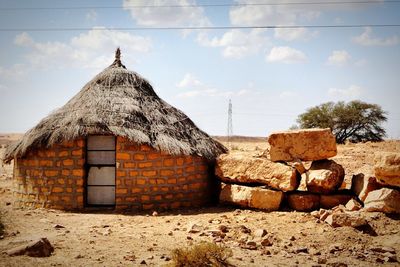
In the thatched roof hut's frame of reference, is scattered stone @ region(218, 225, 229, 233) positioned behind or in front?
in front

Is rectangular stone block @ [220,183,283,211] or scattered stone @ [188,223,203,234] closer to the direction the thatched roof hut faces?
the scattered stone

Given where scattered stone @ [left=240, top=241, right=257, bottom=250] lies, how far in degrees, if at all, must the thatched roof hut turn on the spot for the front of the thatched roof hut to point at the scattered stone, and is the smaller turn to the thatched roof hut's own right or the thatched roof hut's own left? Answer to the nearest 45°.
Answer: approximately 45° to the thatched roof hut's own left

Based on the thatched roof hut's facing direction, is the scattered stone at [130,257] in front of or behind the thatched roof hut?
in front

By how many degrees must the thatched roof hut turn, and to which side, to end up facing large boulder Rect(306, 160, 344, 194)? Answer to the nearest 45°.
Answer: approximately 45° to its left

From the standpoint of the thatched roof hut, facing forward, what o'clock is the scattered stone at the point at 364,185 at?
The scattered stone is roughly at 10 o'clock from the thatched roof hut.

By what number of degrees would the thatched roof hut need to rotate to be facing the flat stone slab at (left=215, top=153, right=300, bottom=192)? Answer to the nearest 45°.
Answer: approximately 90° to its left

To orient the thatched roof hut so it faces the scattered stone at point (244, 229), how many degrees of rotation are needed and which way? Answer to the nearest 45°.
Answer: approximately 45° to its left

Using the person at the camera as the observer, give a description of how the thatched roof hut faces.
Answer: facing the viewer

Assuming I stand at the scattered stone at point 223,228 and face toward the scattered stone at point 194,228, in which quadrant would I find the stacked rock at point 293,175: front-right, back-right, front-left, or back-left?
back-right

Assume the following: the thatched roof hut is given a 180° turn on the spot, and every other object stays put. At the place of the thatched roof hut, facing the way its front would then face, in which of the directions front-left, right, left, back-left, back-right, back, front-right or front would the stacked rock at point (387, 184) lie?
back-right

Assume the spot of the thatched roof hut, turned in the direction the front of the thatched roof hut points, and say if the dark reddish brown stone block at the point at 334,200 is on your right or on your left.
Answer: on your left

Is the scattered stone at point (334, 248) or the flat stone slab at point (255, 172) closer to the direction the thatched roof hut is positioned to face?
the scattered stone

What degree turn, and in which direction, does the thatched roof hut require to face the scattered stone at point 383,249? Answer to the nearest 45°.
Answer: approximately 45° to its left

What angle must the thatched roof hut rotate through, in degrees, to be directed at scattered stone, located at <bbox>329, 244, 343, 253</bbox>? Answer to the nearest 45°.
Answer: approximately 45° to its left
